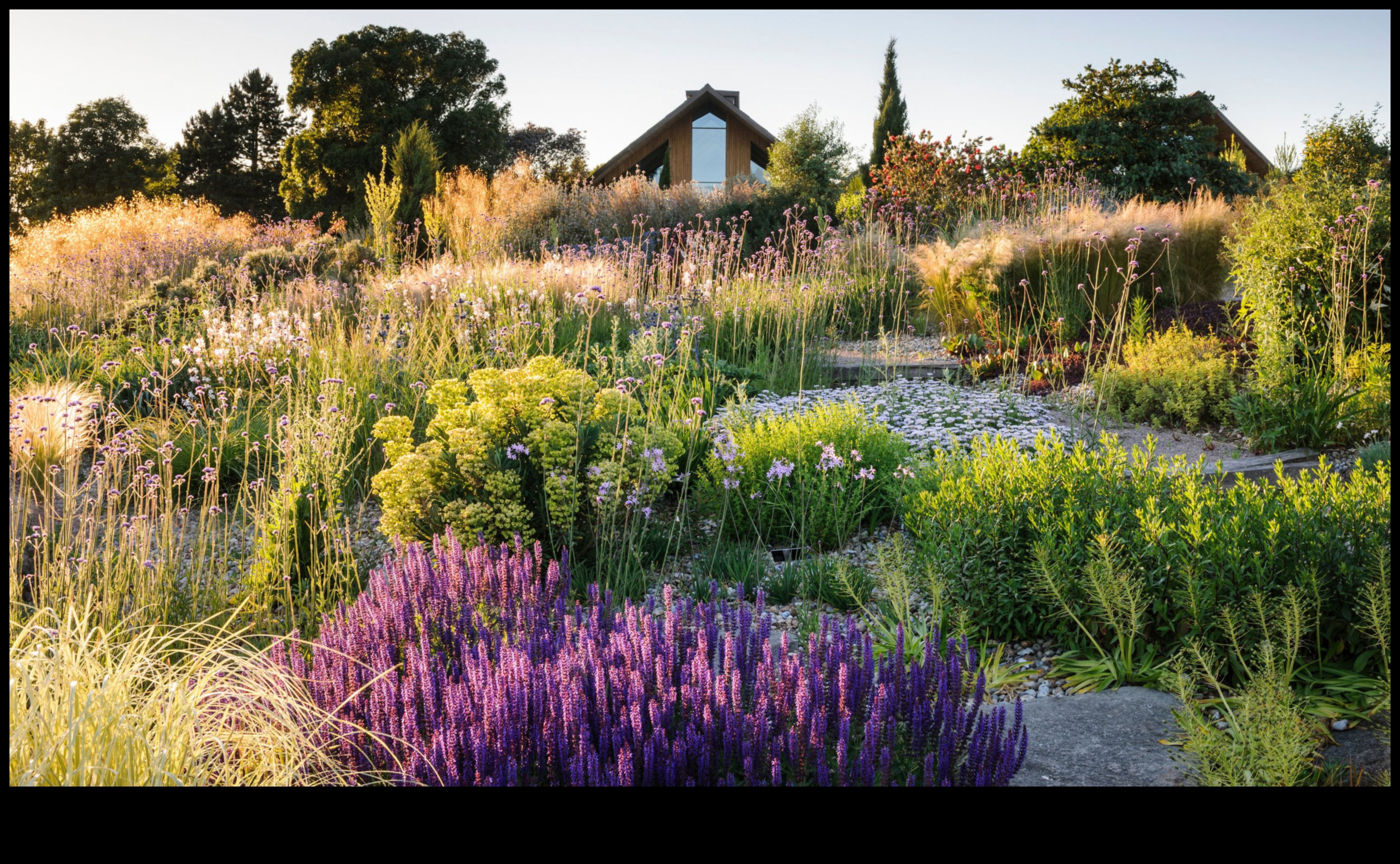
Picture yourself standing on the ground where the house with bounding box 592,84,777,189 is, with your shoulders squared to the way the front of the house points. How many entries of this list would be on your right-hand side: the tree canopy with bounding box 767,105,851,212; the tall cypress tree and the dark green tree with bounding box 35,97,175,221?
1

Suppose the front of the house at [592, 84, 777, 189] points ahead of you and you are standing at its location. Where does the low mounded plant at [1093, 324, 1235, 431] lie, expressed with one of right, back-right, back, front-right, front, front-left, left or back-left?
front

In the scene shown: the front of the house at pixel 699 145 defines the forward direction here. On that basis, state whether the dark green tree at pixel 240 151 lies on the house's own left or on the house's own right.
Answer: on the house's own right

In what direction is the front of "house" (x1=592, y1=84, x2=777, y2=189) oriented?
toward the camera

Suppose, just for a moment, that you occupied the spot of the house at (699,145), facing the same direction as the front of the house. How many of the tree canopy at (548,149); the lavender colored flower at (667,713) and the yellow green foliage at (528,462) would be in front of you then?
2

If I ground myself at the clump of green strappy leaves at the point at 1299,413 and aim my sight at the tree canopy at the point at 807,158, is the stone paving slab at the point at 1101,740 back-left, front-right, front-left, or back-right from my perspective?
back-left

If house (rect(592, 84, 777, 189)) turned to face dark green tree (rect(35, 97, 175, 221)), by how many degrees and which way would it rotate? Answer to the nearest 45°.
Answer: approximately 90° to its right

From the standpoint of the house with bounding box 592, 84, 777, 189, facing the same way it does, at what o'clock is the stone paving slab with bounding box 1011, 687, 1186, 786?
The stone paving slab is roughly at 12 o'clock from the house.

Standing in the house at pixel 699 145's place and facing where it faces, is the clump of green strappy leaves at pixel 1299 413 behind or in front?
in front

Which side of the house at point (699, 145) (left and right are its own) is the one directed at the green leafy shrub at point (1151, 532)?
front

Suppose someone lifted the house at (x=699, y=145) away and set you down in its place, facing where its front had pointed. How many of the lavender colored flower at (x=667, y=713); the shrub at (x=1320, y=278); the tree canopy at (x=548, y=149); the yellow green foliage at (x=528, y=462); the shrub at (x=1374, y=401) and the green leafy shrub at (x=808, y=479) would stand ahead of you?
5
